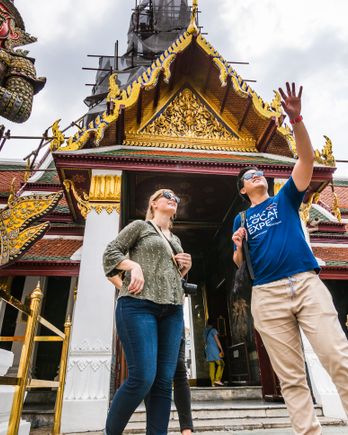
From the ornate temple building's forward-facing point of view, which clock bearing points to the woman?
The woman is roughly at 12 o'clock from the ornate temple building.

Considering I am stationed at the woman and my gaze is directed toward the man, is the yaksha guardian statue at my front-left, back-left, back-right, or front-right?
back-left

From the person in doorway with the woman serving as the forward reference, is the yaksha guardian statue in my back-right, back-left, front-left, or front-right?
front-right

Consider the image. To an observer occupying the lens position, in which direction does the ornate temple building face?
facing the viewer

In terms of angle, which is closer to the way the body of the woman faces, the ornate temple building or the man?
the man

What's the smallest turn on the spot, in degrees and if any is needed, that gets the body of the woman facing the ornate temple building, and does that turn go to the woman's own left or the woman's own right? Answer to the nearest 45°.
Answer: approximately 135° to the woman's own left

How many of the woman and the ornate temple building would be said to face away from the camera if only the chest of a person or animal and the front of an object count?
0

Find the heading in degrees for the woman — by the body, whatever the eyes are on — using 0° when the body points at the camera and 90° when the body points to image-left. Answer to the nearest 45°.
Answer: approximately 315°

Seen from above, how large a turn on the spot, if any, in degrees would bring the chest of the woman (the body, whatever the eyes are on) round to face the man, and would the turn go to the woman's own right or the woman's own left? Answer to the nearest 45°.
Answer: approximately 45° to the woman's own left

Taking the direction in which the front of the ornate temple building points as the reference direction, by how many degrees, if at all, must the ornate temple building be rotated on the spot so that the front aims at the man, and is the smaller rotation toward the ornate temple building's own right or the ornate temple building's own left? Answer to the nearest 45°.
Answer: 0° — it already faces them

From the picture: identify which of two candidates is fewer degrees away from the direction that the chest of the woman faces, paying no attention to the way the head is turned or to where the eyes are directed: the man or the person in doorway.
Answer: the man
